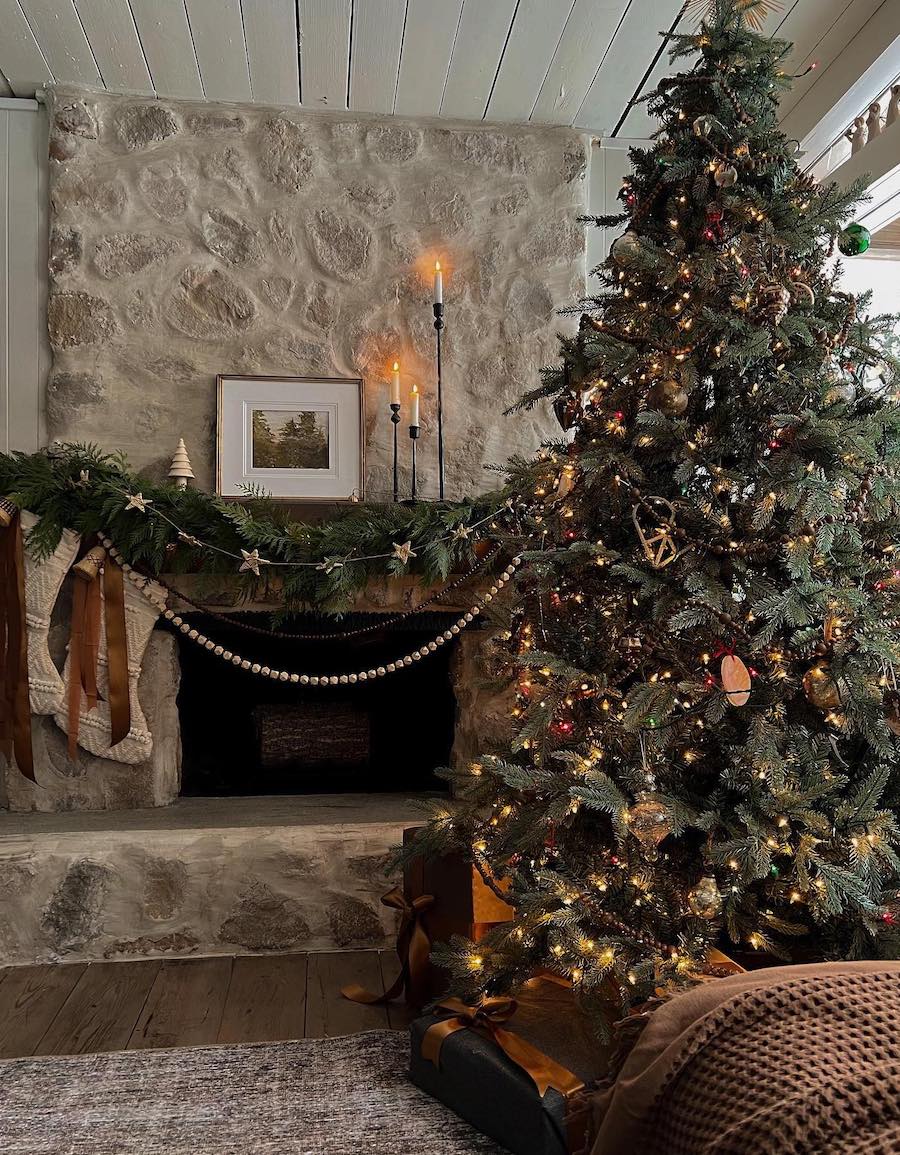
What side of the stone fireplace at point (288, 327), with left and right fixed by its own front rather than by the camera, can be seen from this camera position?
front

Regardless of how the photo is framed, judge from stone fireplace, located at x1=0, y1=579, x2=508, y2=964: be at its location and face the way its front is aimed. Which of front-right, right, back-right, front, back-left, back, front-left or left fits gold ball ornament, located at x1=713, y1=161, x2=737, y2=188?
front-left

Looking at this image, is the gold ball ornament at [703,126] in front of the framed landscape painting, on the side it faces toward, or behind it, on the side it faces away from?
in front

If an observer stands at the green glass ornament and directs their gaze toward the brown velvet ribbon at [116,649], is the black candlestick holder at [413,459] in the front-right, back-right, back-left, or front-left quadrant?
front-right

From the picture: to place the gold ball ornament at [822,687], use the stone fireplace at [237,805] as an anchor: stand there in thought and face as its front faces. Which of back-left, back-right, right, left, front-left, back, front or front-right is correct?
front-left

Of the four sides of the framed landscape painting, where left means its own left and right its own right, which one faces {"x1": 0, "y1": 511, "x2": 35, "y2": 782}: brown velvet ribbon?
right

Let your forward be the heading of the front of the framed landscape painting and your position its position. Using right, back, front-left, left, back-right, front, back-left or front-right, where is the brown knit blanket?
front

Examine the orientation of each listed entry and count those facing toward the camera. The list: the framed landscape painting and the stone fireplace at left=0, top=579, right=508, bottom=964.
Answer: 2
